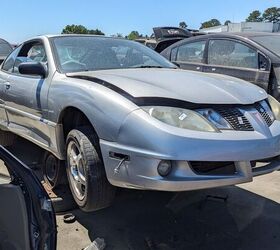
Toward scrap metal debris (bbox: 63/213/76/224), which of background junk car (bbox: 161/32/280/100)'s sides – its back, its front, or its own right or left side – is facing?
right

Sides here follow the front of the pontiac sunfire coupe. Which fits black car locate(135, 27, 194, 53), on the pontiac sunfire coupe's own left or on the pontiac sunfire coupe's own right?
on the pontiac sunfire coupe's own left

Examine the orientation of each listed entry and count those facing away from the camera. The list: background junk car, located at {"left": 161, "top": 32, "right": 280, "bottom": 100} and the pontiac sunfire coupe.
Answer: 0

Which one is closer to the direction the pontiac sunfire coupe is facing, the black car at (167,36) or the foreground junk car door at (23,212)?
the foreground junk car door

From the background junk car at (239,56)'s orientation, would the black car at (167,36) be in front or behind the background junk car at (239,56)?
behind

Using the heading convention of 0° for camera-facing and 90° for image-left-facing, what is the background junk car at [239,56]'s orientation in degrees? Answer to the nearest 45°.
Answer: approximately 315°

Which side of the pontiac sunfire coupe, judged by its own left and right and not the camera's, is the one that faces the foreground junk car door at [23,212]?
right

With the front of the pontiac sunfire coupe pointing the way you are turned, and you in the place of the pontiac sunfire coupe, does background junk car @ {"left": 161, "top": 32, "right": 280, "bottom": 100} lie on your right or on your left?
on your left
